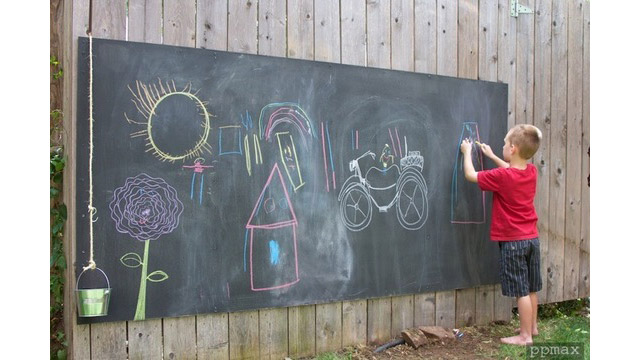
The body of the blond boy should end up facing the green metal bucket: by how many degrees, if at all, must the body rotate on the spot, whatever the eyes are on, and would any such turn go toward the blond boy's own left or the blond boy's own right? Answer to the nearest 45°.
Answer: approximately 90° to the blond boy's own left

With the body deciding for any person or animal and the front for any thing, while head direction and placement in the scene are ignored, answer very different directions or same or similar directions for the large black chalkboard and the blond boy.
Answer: very different directions

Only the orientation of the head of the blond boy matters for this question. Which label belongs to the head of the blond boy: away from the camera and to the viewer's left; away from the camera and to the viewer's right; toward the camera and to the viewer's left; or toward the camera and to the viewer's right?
away from the camera and to the viewer's left

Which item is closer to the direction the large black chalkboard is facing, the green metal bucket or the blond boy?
the blond boy

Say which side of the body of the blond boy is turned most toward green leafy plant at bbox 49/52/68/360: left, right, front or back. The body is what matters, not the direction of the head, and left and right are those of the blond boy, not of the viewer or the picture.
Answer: left

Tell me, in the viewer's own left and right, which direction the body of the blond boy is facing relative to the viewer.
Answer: facing away from the viewer and to the left of the viewer

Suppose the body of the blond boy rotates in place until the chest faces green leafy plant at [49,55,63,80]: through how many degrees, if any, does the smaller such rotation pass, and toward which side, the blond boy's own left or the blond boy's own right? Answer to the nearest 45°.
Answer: approximately 90° to the blond boy's own left
